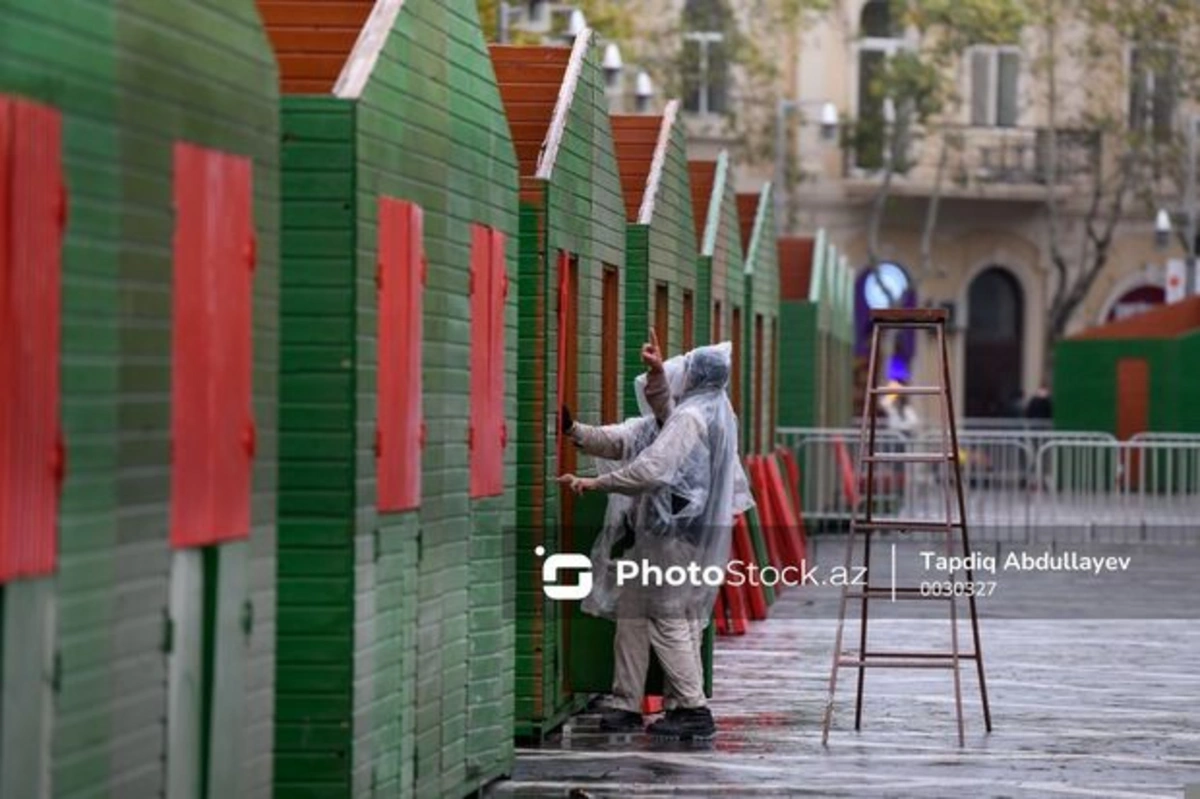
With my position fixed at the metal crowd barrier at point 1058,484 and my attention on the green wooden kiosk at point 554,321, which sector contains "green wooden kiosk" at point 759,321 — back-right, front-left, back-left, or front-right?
front-right

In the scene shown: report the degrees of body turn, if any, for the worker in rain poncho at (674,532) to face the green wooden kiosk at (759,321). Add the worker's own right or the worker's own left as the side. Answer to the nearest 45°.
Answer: approximately 90° to the worker's own right

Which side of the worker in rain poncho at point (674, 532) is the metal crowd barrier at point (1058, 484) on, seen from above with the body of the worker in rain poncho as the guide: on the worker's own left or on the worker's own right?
on the worker's own right

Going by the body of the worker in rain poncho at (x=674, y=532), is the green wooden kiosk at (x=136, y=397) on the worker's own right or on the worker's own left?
on the worker's own left

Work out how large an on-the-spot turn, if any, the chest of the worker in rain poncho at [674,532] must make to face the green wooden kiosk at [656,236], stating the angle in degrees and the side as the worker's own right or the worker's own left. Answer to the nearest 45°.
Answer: approximately 90° to the worker's own right

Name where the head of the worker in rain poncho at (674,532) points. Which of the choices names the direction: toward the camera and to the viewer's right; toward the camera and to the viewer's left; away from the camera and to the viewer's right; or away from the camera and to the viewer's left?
away from the camera and to the viewer's left

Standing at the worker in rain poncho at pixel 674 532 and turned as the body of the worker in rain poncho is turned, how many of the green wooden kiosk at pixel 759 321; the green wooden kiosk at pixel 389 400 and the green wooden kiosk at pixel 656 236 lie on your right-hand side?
2

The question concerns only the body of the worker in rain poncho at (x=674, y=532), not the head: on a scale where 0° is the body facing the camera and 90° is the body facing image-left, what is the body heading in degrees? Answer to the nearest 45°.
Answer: approximately 90°

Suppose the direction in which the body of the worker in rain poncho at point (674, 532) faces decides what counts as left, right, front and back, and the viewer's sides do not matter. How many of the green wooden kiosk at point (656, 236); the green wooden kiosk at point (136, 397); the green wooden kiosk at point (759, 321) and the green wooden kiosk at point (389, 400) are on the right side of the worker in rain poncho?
2
